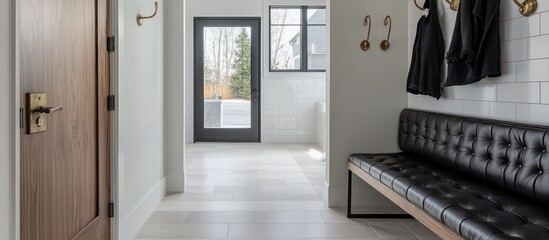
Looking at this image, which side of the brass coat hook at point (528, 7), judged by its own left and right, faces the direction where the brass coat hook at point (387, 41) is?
right

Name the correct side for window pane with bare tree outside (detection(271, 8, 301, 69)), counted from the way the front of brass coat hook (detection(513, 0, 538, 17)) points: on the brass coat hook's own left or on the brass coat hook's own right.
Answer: on the brass coat hook's own right

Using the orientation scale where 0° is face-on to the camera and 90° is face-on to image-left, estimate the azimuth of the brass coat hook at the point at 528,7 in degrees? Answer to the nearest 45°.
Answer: approximately 45°

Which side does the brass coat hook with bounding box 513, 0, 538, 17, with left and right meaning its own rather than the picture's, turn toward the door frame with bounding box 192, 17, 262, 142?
right

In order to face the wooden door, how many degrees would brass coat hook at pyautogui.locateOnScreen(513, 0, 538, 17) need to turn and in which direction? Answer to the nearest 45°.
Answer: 0° — it already faces it
